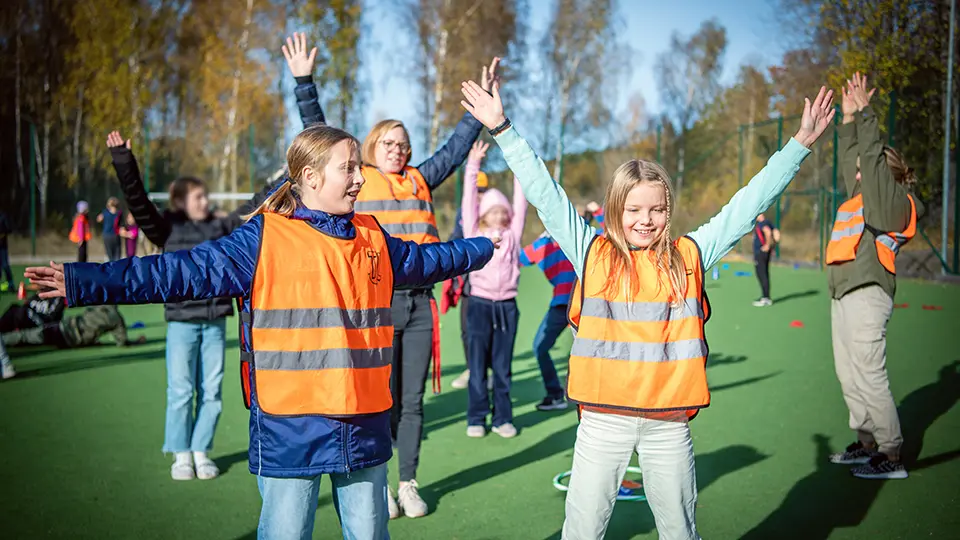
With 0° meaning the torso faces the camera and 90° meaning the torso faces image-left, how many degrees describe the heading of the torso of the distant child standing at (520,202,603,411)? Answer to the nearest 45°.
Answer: approximately 90°

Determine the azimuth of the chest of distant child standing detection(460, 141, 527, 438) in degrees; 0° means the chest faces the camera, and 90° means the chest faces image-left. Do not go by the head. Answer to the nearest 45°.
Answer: approximately 0°

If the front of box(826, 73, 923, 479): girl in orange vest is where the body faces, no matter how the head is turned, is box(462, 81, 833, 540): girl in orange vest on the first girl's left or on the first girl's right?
on the first girl's left

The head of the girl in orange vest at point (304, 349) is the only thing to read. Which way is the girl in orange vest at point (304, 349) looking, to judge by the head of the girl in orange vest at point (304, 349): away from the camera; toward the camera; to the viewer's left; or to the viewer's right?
to the viewer's right

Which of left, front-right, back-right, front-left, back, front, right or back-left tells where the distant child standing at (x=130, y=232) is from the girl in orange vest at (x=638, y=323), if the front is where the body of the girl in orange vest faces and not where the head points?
back-right

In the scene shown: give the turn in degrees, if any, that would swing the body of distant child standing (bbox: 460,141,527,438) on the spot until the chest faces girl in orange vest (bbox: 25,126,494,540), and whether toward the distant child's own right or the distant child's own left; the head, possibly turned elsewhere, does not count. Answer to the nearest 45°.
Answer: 0° — they already face them

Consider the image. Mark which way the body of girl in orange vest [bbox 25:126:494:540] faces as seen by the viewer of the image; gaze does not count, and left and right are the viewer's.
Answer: facing the viewer and to the right of the viewer
